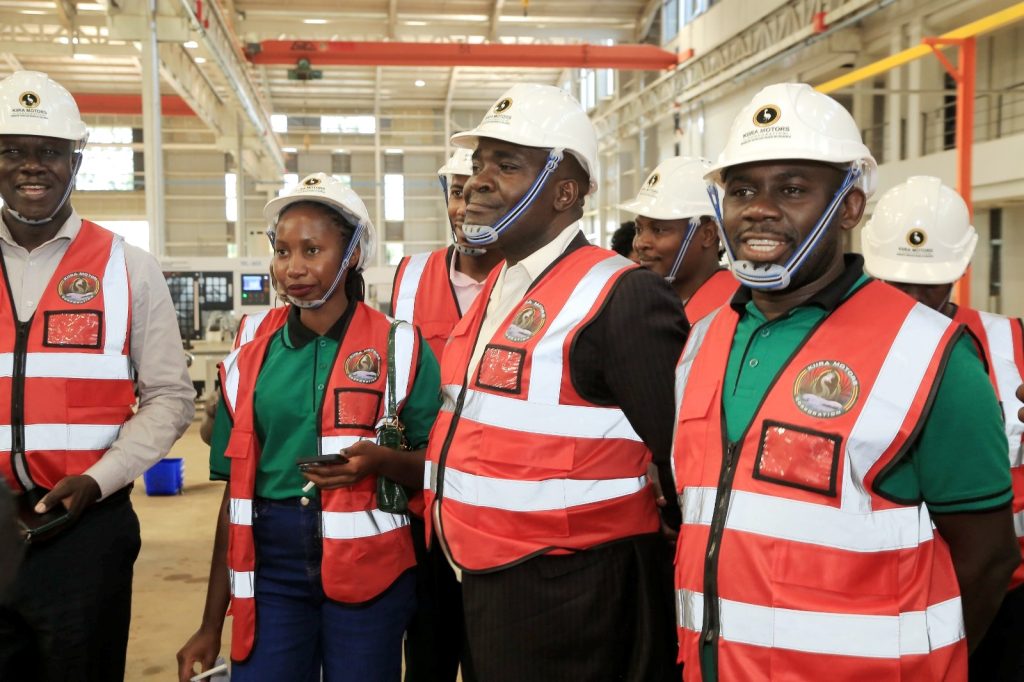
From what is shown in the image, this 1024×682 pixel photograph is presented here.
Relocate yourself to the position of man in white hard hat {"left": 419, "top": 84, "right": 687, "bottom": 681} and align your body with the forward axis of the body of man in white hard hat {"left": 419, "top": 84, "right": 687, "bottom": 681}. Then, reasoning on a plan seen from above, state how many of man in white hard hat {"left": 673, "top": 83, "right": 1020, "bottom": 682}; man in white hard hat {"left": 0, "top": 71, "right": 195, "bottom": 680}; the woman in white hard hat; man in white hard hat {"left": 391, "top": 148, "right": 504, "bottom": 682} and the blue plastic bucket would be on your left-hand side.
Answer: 1

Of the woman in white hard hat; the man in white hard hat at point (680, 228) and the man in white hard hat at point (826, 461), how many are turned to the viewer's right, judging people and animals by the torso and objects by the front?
0

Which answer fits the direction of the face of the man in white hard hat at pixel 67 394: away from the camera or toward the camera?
toward the camera

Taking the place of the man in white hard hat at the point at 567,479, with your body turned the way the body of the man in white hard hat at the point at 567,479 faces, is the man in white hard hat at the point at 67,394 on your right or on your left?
on your right

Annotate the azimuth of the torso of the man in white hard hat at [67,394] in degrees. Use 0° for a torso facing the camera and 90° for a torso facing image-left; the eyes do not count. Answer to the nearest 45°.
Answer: approximately 45°

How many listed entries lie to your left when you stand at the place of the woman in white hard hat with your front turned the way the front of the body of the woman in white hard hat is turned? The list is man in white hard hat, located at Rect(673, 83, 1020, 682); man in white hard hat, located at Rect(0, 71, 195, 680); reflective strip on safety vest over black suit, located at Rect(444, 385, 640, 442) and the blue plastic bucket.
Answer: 2

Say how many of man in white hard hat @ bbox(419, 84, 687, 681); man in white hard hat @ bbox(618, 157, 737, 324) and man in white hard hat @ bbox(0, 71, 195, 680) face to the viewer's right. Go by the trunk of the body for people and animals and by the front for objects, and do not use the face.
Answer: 0

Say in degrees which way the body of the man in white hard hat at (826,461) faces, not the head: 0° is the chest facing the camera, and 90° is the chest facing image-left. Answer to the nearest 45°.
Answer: approximately 45°

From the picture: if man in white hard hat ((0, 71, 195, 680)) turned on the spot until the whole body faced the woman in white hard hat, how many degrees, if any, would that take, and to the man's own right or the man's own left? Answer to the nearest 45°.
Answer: approximately 90° to the man's own left

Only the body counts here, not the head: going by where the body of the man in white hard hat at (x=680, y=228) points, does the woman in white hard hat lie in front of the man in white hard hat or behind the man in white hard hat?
in front

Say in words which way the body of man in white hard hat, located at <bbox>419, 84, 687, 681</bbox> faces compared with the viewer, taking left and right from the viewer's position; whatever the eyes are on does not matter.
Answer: facing the viewer and to the left of the viewer

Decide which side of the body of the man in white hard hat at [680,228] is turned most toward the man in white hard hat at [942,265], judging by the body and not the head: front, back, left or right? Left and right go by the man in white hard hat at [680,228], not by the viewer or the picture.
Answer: left

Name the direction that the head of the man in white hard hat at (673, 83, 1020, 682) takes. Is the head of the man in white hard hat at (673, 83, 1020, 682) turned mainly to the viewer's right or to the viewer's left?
to the viewer's left

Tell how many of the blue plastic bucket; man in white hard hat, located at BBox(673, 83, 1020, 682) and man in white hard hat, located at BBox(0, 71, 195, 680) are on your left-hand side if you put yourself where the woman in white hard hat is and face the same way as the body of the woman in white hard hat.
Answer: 1
